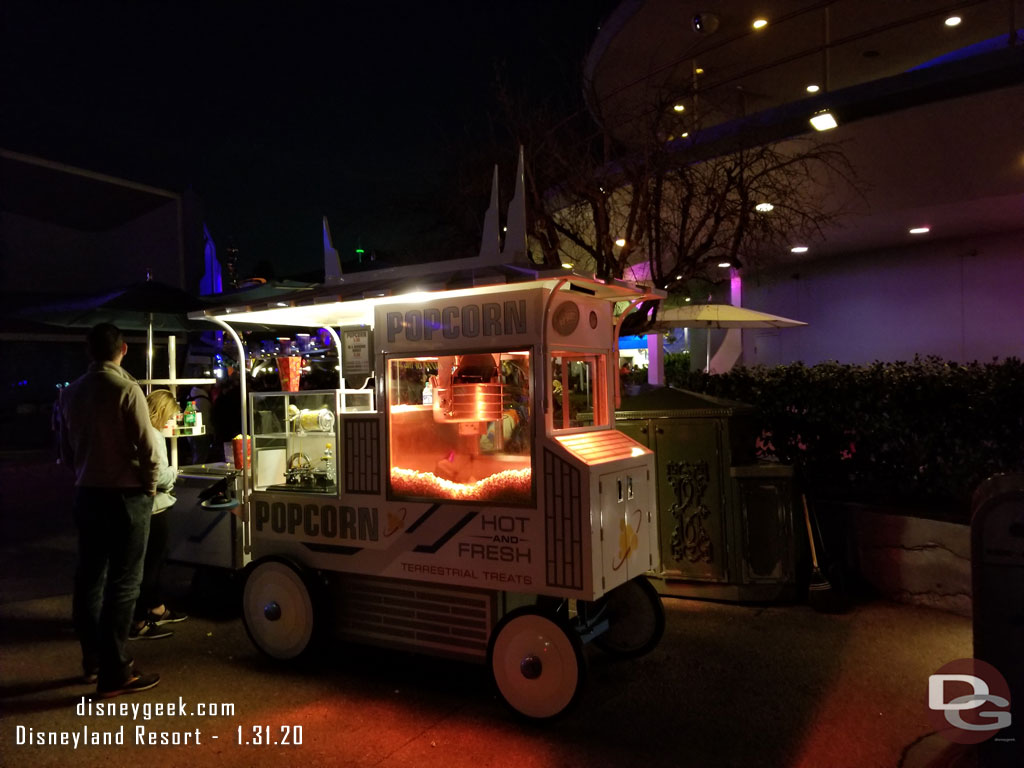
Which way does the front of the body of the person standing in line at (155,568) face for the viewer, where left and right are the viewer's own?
facing to the right of the viewer

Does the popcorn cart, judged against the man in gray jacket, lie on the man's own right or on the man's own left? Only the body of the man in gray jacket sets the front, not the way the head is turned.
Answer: on the man's own right

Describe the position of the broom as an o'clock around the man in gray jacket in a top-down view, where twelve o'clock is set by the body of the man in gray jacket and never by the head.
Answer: The broom is roughly at 2 o'clock from the man in gray jacket.

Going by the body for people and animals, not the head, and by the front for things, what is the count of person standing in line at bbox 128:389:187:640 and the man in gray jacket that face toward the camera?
0

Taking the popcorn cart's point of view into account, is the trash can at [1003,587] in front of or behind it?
in front

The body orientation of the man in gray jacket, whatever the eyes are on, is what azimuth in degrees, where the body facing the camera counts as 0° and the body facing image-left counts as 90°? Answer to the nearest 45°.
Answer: approximately 225°

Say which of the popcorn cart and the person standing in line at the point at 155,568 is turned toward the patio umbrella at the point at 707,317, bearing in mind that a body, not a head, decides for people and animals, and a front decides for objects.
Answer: the person standing in line
